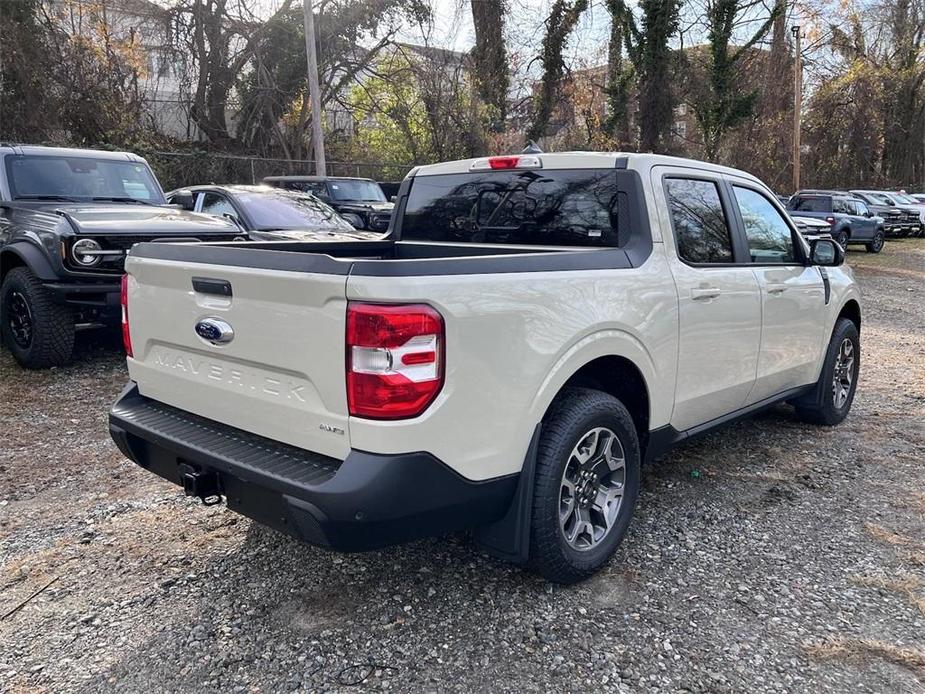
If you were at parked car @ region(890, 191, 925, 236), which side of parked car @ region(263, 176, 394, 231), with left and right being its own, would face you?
left

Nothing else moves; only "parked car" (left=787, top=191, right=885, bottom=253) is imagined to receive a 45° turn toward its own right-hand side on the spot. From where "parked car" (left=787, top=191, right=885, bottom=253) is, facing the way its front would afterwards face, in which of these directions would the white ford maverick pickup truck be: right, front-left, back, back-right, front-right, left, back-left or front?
right

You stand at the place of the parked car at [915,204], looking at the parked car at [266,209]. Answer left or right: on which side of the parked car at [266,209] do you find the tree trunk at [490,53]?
right

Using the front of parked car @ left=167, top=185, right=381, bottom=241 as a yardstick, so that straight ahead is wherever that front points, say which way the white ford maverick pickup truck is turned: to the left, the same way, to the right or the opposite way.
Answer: to the left

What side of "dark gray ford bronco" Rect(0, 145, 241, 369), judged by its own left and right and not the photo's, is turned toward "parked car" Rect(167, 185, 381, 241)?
left

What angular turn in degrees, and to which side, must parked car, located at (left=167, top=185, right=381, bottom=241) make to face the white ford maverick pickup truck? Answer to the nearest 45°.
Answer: approximately 45° to its right

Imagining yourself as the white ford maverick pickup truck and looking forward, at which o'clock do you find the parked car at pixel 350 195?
The parked car is roughly at 10 o'clock from the white ford maverick pickup truck.

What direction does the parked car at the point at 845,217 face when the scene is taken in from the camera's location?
facing away from the viewer and to the right of the viewer

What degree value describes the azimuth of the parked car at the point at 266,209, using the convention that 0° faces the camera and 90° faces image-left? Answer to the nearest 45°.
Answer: approximately 315°

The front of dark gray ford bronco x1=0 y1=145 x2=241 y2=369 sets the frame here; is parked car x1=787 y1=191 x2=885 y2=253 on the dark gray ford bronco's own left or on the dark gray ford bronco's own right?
on the dark gray ford bronco's own left

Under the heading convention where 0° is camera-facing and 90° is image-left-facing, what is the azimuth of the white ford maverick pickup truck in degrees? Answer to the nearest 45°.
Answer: approximately 225°

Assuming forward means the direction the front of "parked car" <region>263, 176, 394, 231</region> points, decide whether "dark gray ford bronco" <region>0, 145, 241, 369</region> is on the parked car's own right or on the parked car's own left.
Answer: on the parked car's own right

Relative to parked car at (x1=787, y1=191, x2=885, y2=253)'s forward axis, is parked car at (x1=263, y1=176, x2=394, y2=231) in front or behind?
behind
